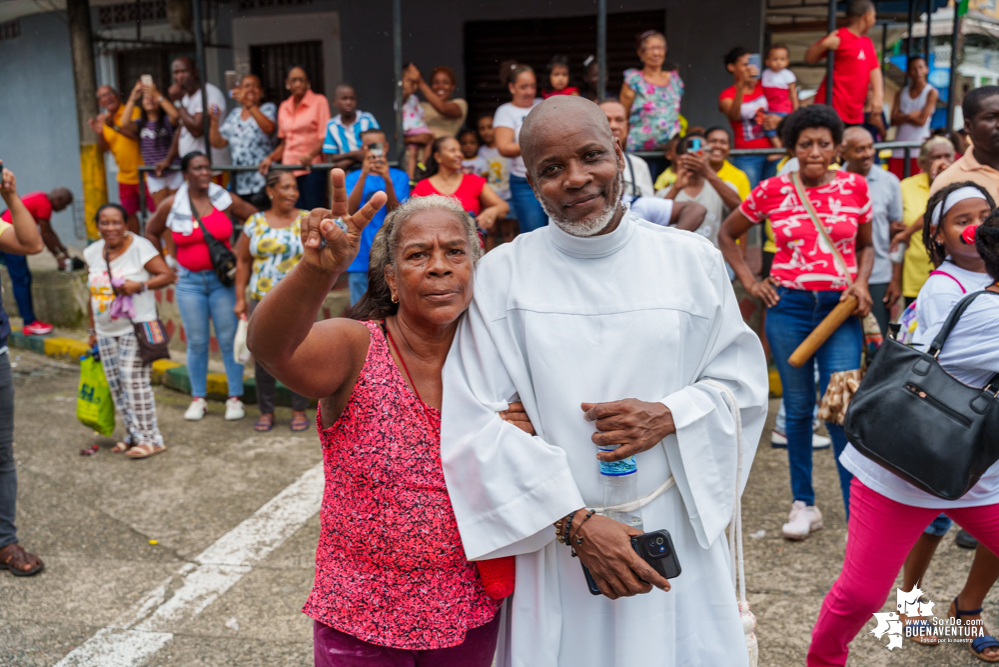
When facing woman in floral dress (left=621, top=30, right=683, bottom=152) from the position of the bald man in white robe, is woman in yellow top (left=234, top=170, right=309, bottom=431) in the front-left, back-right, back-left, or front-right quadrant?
front-left

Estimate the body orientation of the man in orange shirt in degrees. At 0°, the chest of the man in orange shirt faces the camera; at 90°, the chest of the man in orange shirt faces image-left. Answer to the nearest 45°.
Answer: approximately 315°

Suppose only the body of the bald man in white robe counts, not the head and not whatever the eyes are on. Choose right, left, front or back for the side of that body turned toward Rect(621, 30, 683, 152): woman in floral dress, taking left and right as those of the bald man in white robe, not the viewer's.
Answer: back

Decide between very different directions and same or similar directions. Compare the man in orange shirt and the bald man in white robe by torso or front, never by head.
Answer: same or similar directions

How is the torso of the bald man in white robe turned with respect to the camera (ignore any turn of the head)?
toward the camera

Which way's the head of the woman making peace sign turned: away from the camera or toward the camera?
toward the camera

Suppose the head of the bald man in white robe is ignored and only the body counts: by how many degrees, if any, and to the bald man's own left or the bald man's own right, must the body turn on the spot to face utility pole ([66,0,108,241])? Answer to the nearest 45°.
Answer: approximately 135° to the bald man's own right

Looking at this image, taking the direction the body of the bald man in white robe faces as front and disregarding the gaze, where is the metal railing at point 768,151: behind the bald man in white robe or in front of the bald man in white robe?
behind
